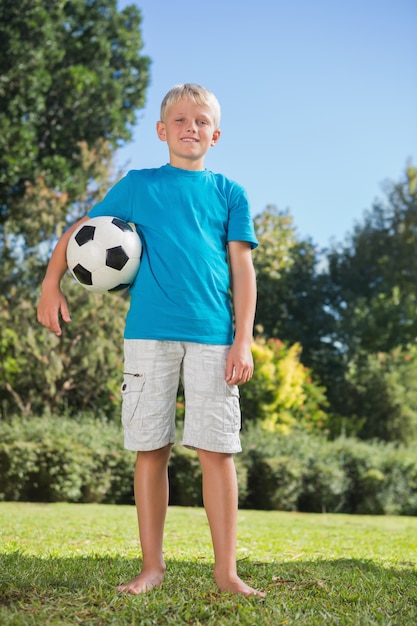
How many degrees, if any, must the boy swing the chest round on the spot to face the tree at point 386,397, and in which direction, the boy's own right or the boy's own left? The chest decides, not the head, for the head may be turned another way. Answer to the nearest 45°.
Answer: approximately 180°

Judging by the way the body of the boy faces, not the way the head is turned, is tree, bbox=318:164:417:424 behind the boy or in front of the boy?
behind

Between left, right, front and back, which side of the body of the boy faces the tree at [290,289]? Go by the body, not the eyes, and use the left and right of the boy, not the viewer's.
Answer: back

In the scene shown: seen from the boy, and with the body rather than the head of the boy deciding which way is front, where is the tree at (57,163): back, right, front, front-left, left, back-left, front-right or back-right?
back

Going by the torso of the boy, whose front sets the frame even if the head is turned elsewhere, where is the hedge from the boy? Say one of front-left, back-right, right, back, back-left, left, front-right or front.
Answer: back

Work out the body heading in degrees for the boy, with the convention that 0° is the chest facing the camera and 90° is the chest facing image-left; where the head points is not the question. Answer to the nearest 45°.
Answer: approximately 0°
